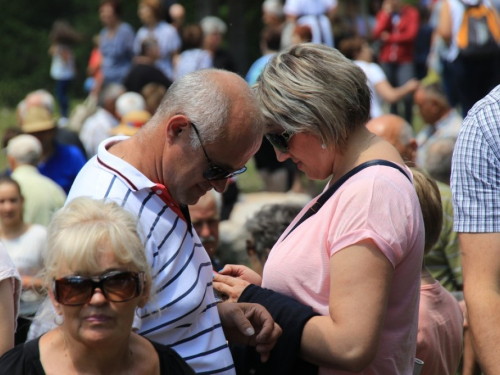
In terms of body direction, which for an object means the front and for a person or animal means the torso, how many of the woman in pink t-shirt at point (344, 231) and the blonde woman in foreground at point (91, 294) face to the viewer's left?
1

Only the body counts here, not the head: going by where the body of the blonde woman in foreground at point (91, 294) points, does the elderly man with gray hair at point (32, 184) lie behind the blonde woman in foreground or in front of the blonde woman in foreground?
behind

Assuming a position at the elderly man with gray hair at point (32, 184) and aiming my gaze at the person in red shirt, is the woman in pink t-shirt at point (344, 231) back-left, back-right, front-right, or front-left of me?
back-right

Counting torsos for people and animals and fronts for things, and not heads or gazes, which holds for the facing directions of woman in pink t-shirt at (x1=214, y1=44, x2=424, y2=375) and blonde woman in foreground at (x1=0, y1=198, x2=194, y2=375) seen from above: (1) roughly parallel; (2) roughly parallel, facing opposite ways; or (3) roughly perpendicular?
roughly perpendicular

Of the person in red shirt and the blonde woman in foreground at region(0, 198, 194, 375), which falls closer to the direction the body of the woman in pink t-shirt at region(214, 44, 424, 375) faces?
the blonde woman in foreground

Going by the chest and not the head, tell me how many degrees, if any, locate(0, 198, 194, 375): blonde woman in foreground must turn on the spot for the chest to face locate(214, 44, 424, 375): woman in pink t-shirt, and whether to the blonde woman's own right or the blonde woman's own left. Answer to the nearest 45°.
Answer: approximately 90° to the blonde woman's own left

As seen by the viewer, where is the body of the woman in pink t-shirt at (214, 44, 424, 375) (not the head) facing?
to the viewer's left

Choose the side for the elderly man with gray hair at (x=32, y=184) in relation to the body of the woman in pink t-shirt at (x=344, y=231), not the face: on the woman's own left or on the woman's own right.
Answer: on the woman's own right

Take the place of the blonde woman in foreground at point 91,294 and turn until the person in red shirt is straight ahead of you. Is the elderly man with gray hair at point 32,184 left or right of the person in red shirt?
left

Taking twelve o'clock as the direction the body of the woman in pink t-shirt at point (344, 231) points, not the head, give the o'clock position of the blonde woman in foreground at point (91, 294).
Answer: The blonde woman in foreground is roughly at 11 o'clock from the woman in pink t-shirt.

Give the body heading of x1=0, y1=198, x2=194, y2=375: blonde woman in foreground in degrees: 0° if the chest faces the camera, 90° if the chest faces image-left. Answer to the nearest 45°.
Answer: approximately 0°
